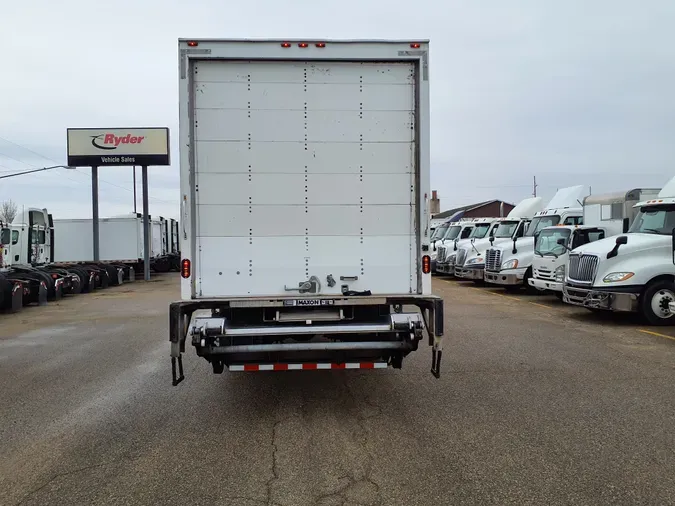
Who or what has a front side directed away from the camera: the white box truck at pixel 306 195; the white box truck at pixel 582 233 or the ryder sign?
the white box truck at pixel 306 195

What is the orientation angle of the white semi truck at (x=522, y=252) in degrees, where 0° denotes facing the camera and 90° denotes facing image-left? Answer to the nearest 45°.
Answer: approximately 45°

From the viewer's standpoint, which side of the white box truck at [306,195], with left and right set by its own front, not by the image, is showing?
back

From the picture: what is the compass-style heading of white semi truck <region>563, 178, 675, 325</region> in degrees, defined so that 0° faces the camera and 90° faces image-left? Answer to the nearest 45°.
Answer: approximately 45°

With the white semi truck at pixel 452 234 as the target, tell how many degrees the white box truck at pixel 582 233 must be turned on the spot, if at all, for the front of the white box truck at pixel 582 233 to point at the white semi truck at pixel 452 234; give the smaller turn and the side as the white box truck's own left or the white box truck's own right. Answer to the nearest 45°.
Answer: approximately 90° to the white box truck's own right

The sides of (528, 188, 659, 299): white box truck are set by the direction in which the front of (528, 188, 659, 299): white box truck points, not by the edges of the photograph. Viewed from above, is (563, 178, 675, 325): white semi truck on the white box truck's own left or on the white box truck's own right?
on the white box truck's own left
